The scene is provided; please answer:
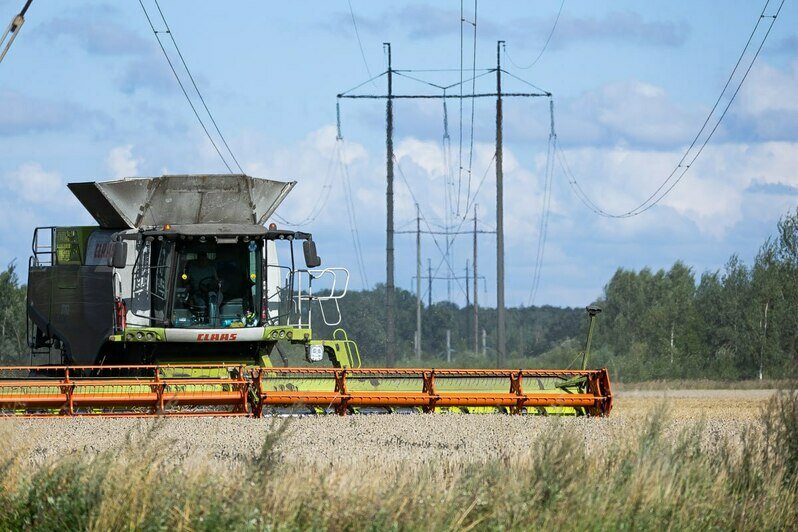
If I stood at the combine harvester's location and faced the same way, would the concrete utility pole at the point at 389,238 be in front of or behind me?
behind

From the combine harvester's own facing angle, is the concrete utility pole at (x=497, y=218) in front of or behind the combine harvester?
behind

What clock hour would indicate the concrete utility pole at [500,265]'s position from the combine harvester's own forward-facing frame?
The concrete utility pole is roughly at 7 o'clock from the combine harvester.

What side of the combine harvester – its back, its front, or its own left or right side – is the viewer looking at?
front
